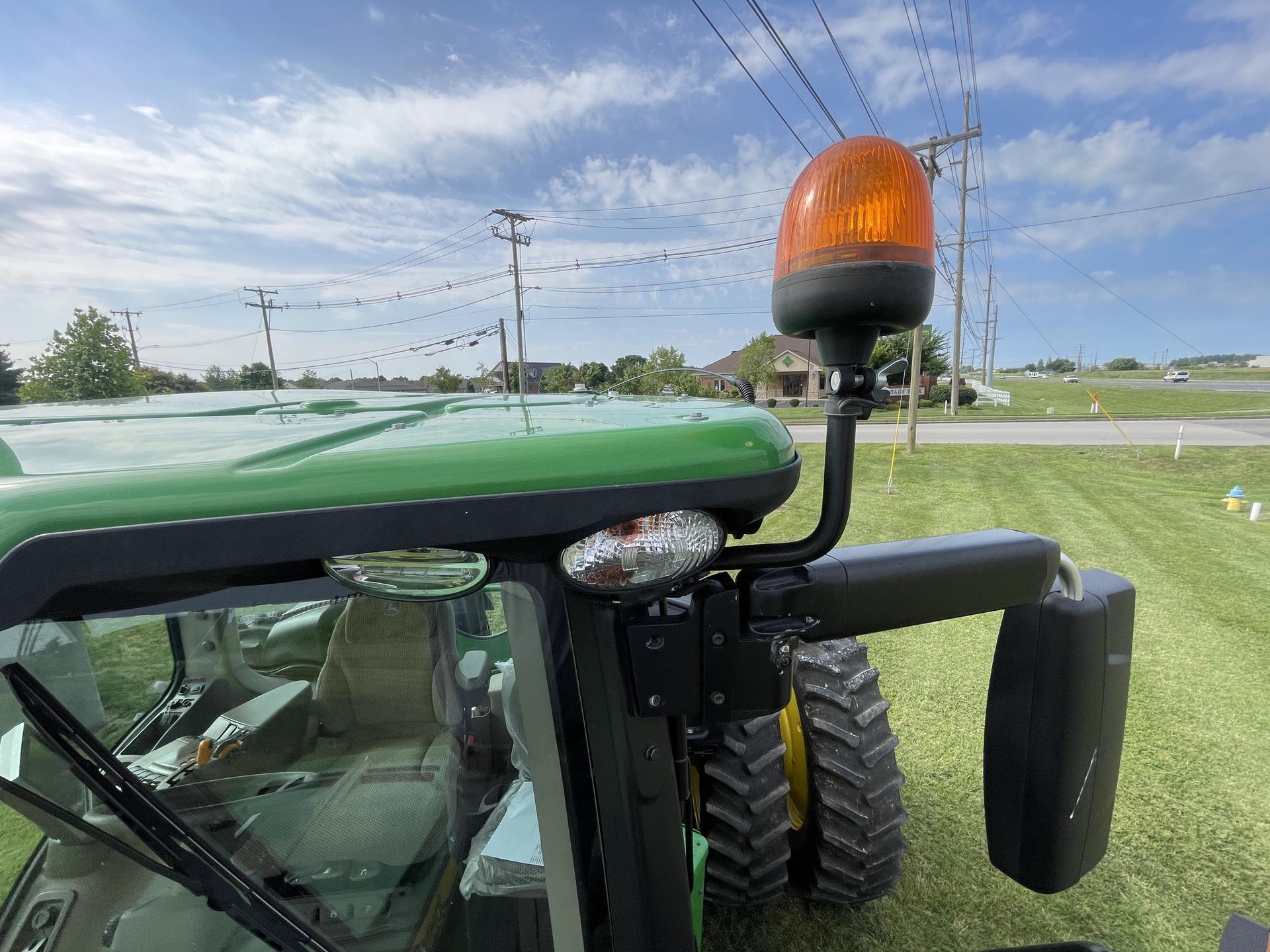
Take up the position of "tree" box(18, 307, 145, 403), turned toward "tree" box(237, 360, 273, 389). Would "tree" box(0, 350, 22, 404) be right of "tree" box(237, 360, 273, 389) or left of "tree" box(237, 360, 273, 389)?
left

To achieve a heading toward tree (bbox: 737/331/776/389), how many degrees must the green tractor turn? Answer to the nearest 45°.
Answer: approximately 180°

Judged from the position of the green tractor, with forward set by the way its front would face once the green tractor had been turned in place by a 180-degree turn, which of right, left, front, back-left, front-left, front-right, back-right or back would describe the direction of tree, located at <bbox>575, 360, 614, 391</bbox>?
front

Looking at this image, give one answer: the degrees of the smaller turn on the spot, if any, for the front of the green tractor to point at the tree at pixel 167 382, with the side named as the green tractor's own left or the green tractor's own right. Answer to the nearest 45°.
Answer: approximately 135° to the green tractor's own right

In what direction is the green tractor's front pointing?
toward the camera

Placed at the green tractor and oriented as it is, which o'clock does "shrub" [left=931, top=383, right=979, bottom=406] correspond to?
The shrub is roughly at 7 o'clock from the green tractor.

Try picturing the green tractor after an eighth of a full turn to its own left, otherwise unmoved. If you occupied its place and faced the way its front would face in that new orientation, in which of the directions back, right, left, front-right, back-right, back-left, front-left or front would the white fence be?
left

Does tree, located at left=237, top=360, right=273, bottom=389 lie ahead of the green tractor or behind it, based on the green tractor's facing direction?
behind

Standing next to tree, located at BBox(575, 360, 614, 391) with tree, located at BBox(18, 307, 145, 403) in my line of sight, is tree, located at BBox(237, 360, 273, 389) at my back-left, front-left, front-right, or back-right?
front-right
